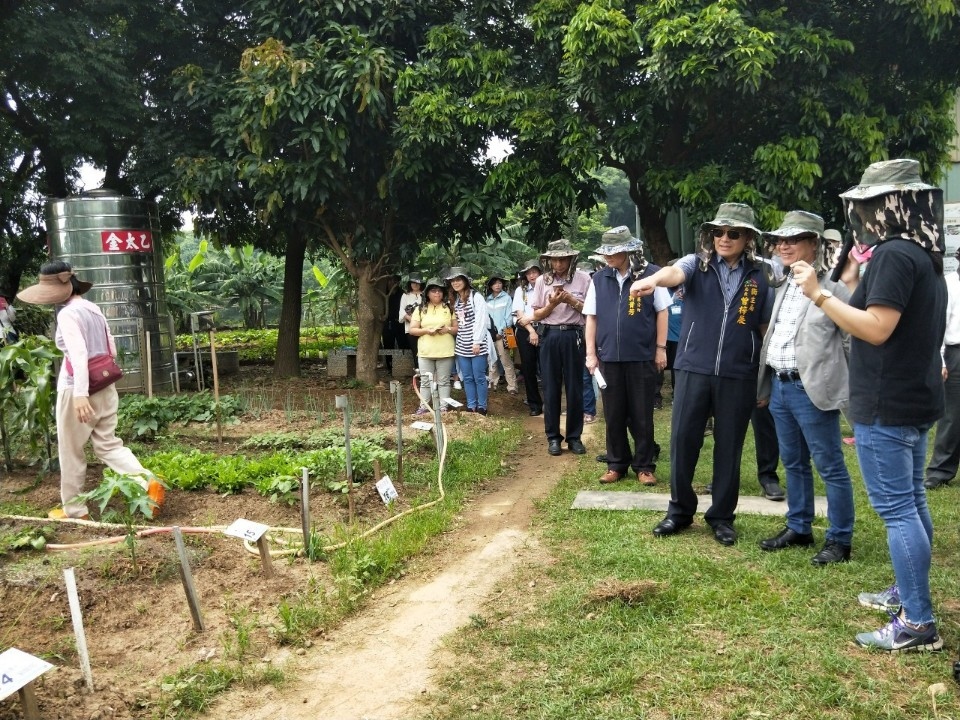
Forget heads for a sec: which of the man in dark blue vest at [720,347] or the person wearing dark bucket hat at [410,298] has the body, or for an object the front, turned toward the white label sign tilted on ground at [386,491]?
the person wearing dark bucket hat

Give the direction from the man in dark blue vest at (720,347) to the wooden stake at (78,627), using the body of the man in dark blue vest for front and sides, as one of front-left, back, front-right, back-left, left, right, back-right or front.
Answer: front-right

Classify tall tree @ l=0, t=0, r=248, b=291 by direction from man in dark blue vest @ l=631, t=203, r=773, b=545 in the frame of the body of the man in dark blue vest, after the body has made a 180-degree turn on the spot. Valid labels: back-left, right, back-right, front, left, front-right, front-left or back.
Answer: front-left

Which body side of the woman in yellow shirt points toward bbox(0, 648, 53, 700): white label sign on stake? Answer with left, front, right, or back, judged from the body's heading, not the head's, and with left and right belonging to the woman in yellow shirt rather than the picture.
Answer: front

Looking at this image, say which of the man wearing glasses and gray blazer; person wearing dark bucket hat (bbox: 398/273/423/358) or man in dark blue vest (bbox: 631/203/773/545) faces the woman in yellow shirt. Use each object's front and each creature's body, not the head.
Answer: the person wearing dark bucket hat

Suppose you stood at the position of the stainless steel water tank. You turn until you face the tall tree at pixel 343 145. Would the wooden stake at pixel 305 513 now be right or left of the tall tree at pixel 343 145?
right

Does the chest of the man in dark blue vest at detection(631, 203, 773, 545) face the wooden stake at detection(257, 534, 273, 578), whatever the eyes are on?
no

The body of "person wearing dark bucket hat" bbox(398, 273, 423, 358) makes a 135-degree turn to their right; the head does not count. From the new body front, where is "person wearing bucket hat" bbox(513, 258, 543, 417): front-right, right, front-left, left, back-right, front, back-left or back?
back

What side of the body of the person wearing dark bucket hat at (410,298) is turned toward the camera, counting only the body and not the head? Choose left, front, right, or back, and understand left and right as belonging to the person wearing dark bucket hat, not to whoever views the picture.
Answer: front

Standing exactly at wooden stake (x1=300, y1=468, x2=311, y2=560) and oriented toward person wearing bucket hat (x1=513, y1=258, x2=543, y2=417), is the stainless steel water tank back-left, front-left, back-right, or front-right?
front-left

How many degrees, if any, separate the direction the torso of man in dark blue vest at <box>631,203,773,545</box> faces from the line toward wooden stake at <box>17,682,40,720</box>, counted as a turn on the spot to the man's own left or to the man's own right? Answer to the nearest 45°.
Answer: approximately 45° to the man's own right

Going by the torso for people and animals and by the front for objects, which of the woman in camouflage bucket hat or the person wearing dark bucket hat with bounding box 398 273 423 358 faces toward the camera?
the person wearing dark bucket hat

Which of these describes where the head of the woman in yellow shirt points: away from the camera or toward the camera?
toward the camera

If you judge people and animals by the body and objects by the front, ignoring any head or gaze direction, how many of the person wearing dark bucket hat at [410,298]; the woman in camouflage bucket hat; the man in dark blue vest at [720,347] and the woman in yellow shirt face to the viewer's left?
1

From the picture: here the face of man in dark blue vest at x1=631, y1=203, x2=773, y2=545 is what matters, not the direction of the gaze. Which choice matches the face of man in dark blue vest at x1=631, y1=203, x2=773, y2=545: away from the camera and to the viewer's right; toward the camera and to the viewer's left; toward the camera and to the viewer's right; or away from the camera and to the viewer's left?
toward the camera and to the viewer's left

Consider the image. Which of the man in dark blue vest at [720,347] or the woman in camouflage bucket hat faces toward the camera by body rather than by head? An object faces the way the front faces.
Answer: the man in dark blue vest

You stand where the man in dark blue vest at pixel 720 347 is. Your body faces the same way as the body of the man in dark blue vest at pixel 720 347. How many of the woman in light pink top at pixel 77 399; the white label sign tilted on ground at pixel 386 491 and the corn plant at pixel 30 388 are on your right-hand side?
3

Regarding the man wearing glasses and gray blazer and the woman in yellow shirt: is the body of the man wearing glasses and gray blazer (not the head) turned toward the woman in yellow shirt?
no
